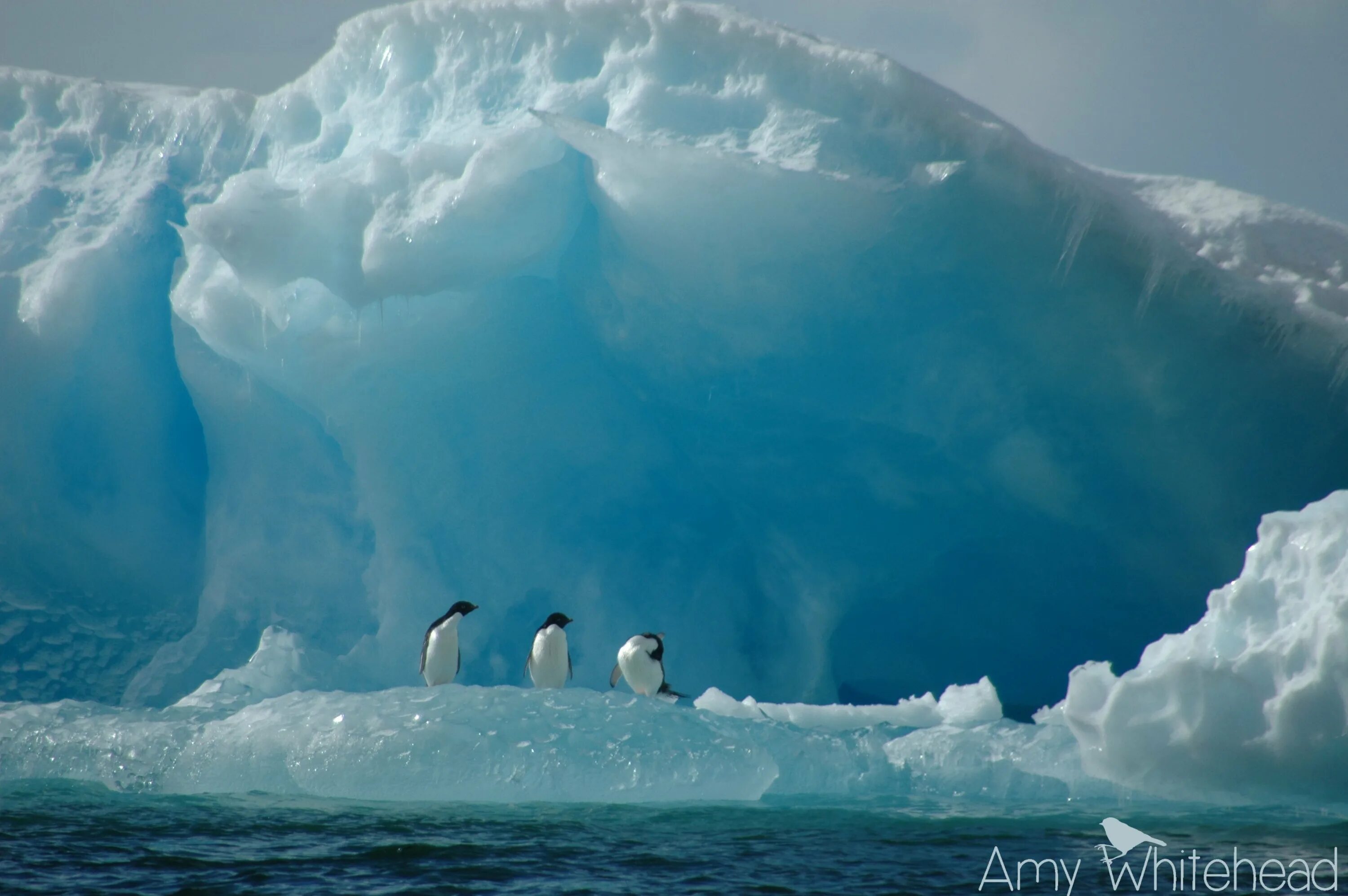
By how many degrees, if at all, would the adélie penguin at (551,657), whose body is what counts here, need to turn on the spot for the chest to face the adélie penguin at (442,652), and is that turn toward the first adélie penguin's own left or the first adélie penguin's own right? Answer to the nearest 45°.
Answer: approximately 90° to the first adélie penguin's own right

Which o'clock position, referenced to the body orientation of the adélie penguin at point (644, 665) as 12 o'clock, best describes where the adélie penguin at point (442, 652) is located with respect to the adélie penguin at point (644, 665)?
the adélie penguin at point (442, 652) is roughly at 2 o'clock from the adélie penguin at point (644, 665).

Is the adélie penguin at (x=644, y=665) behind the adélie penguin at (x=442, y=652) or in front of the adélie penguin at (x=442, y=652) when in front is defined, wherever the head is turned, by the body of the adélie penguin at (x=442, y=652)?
in front

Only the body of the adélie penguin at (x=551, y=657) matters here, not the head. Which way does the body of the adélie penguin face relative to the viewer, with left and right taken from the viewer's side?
facing the viewer

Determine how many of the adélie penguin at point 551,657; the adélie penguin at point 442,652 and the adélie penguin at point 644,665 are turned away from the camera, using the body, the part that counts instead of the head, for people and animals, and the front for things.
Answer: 0

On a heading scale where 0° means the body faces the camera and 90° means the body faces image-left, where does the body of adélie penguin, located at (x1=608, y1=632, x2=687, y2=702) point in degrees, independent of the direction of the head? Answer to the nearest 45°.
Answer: approximately 45°
